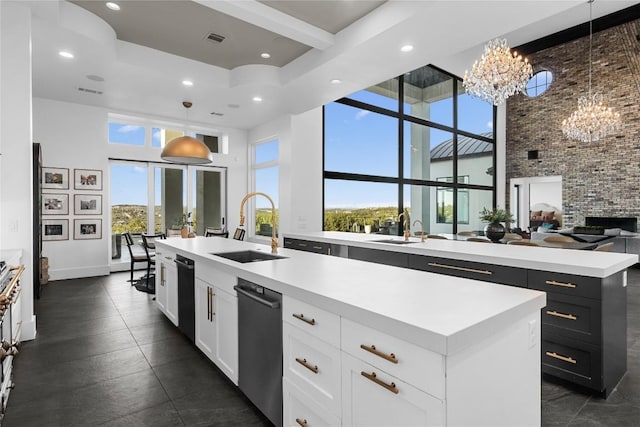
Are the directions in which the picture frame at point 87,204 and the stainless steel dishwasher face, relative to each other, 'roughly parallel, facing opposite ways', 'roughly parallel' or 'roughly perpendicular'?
roughly perpendicular

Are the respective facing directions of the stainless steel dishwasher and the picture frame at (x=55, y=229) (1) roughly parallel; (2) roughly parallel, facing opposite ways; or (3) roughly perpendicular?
roughly perpendicular

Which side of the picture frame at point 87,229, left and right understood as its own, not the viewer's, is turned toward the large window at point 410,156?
left

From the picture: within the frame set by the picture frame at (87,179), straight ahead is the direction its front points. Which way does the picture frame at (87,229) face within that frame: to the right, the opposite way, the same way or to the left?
the same way

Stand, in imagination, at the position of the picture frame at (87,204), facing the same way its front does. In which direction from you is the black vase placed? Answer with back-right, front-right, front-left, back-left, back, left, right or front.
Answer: front-left

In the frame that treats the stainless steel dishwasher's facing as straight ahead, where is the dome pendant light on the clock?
The dome pendant light is roughly at 4 o'clock from the stainless steel dishwasher.

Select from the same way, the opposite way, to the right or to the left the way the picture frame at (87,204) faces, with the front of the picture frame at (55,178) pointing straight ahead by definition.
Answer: the same way

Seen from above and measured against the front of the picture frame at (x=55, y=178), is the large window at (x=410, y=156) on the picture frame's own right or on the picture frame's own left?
on the picture frame's own left

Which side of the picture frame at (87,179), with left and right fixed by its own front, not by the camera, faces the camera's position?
front

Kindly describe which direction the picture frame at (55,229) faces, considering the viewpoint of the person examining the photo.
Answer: facing the viewer

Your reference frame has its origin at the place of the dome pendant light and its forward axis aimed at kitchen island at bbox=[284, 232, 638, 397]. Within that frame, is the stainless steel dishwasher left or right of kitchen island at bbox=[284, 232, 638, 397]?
right

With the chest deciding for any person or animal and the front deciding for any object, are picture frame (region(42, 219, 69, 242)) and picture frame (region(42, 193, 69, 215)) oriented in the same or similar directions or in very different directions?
same or similar directions

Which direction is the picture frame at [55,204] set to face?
toward the camera

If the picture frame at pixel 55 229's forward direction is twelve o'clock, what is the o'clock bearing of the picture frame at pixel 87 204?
the picture frame at pixel 87 204 is roughly at 9 o'clock from the picture frame at pixel 55 229.

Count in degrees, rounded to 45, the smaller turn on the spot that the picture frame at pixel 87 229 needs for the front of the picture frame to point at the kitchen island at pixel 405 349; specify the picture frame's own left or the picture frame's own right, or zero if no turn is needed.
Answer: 0° — it already faces it
